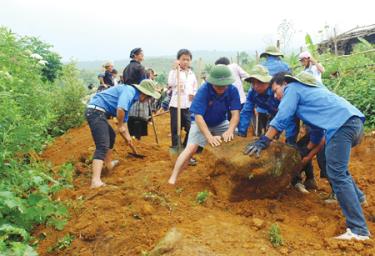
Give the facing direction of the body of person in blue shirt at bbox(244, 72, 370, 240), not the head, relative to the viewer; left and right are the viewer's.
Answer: facing to the left of the viewer

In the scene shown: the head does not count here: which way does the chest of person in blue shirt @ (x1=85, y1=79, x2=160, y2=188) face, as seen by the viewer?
to the viewer's right

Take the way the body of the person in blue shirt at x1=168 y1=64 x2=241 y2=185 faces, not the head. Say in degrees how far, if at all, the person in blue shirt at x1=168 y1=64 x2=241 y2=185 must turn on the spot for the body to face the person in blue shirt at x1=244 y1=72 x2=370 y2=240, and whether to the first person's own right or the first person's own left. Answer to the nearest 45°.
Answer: approximately 45° to the first person's own left

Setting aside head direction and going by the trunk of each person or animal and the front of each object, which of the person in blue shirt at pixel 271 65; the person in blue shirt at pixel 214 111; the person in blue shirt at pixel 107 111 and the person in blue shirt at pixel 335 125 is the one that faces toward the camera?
the person in blue shirt at pixel 214 111

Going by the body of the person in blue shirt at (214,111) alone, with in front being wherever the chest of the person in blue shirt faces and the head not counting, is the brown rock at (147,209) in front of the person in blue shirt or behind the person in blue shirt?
in front

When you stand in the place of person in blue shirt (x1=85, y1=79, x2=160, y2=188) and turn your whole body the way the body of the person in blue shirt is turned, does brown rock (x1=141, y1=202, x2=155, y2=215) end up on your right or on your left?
on your right

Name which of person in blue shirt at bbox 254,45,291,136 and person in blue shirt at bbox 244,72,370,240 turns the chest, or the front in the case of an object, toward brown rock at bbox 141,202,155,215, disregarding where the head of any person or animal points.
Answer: person in blue shirt at bbox 244,72,370,240

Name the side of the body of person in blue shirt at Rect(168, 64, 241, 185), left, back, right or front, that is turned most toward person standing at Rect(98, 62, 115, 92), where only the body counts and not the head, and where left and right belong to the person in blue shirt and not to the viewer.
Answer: back
